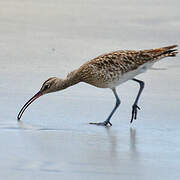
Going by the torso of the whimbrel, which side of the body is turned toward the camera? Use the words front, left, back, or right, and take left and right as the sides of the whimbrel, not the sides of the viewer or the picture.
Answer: left
